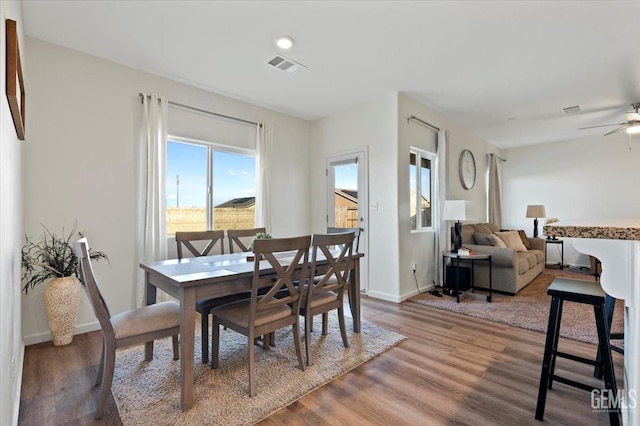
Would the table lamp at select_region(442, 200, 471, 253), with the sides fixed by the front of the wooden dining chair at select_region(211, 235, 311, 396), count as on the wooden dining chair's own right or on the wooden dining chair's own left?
on the wooden dining chair's own right

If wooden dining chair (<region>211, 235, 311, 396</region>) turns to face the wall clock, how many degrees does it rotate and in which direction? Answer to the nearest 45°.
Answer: approximately 90° to its right

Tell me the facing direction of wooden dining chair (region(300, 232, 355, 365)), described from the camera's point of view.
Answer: facing away from the viewer and to the left of the viewer

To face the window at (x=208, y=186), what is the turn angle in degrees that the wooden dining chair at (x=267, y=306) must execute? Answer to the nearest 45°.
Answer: approximately 45° to its right

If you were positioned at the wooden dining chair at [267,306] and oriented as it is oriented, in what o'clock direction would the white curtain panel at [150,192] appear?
The white curtain panel is roughly at 12 o'clock from the wooden dining chair.

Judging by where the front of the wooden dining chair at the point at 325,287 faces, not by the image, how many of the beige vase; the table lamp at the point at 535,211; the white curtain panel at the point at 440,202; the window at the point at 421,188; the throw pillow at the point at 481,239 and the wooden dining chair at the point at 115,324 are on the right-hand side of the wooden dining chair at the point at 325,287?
4

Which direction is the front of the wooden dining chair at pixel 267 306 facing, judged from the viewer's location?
facing away from the viewer and to the left of the viewer

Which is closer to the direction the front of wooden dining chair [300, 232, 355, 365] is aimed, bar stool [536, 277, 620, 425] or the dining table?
the dining table
